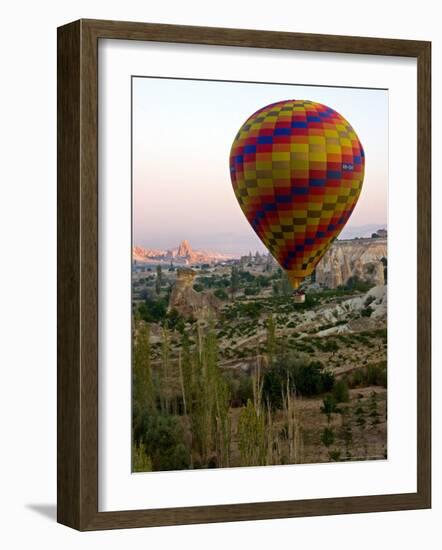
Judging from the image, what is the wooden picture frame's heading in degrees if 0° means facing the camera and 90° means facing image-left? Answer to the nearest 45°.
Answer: approximately 315°
